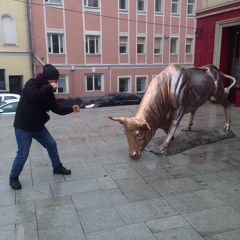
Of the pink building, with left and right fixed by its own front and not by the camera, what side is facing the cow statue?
front

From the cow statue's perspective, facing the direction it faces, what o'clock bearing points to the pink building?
The pink building is roughly at 4 o'clock from the cow statue.

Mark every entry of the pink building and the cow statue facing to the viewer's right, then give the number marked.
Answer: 0

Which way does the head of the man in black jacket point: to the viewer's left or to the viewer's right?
to the viewer's right

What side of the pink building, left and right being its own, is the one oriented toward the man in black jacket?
front

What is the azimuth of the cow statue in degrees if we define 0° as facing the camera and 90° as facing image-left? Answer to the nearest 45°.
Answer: approximately 45°
